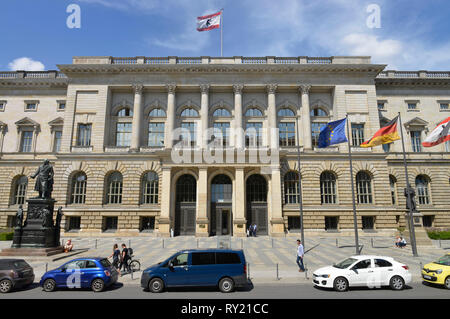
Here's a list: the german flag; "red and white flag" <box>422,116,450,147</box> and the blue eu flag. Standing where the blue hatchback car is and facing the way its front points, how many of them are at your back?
3

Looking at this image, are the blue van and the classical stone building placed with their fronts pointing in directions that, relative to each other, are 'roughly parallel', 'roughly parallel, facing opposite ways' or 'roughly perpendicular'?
roughly perpendicular

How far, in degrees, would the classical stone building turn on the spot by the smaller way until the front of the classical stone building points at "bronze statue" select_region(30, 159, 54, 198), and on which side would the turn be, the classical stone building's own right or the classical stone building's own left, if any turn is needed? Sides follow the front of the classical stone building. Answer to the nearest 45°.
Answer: approximately 45° to the classical stone building's own right

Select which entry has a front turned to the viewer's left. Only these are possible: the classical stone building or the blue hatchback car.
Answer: the blue hatchback car

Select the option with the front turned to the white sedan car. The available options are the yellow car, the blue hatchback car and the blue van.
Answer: the yellow car

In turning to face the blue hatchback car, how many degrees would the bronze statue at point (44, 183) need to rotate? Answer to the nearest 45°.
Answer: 0° — it already faces it

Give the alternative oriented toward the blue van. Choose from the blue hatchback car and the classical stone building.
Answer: the classical stone building

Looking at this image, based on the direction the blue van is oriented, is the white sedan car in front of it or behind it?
behind

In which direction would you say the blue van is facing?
to the viewer's left

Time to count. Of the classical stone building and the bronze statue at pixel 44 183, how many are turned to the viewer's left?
0

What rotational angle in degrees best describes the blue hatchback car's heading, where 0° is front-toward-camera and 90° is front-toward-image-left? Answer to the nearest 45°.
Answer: approximately 90°

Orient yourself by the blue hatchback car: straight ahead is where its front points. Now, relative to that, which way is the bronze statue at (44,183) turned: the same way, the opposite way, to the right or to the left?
to the left

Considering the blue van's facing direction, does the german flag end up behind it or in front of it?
behind

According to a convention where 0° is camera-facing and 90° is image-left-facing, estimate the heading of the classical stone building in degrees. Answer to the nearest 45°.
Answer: approximately 0°

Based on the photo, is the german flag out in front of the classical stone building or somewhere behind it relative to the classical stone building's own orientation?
in front
